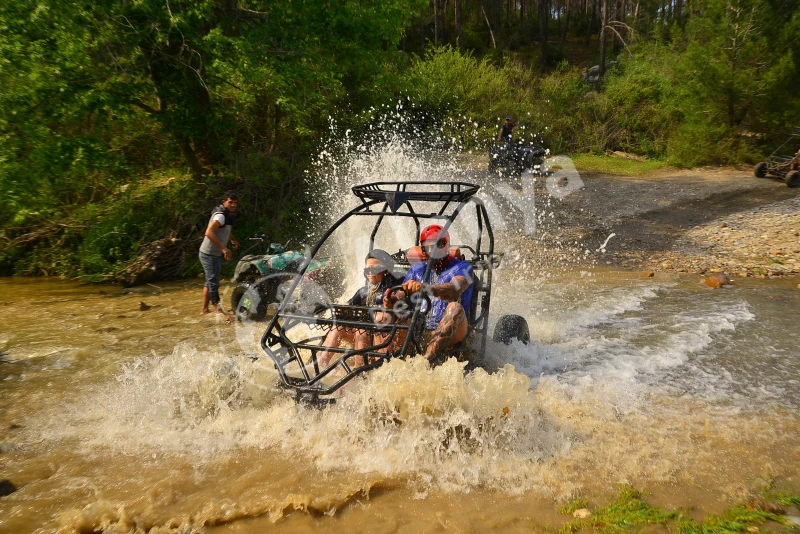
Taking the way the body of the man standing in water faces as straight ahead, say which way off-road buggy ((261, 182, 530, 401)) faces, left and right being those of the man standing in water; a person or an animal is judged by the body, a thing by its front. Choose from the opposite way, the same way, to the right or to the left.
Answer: to the right

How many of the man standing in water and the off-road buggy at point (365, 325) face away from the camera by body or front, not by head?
0

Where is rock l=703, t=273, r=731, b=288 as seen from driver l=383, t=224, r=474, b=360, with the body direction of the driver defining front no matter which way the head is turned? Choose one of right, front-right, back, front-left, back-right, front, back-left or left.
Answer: back

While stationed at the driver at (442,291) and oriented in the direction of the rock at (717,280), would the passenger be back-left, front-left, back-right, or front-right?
back-left

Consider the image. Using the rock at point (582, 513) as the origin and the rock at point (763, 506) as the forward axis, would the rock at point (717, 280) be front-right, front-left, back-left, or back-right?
front-left

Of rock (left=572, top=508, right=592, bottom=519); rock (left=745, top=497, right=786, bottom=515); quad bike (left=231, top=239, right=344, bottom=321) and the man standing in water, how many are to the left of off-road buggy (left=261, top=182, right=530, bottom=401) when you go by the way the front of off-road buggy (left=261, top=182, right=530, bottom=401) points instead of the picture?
2

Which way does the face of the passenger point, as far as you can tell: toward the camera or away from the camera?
toward the camera

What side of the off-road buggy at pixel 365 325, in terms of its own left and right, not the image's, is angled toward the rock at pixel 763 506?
left

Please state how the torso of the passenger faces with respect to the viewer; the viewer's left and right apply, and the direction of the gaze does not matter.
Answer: facing the viewer and to the left of the viewer

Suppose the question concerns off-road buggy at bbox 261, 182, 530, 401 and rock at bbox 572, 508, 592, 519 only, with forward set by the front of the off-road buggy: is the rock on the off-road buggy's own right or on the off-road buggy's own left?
on the off-road buggy's own left

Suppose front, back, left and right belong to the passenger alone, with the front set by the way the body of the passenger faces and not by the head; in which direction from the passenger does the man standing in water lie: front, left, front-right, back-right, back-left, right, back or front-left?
right

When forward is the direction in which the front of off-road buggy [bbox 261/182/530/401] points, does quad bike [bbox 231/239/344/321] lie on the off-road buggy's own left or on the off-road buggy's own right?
on the off-road buggy's own right

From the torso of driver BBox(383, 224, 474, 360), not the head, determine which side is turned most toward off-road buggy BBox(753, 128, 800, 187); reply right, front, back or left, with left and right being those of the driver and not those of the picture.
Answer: back

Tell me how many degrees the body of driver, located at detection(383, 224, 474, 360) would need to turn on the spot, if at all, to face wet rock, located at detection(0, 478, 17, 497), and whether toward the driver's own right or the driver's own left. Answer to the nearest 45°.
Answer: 0° — they already face it

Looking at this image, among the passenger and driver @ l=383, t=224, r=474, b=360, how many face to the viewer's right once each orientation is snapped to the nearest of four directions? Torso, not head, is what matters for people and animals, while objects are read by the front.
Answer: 0

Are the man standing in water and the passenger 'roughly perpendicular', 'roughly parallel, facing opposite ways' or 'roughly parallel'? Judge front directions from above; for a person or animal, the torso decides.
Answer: roughly perpendicular

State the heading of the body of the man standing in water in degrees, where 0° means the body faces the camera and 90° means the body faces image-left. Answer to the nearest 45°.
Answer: approximately 315°

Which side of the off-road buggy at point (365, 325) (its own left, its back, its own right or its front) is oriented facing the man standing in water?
right

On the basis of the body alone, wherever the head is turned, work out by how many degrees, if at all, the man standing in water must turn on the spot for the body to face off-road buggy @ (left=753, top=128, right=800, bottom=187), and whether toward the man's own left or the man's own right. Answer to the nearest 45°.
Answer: approximately 45° to the man's own left
